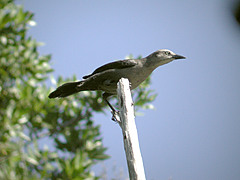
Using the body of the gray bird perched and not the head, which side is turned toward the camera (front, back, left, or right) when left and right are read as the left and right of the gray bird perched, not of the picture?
right
